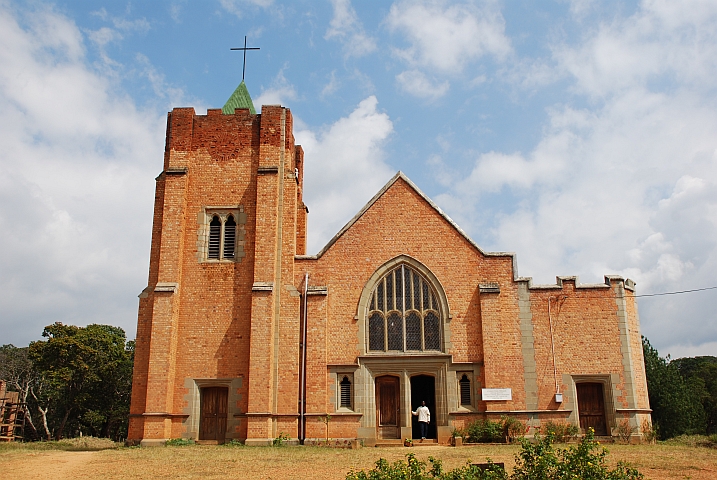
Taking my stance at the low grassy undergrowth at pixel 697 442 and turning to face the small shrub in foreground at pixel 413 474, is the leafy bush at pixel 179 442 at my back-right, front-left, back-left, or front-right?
front-right

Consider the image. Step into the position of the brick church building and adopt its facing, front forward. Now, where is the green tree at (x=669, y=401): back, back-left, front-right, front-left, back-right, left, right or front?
back-left

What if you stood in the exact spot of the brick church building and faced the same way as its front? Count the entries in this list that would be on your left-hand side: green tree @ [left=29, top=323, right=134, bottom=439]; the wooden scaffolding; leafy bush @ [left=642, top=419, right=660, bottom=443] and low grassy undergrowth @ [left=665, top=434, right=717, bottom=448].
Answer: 2

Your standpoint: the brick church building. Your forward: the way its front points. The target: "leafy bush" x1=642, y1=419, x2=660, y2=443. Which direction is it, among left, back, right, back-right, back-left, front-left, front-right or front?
left

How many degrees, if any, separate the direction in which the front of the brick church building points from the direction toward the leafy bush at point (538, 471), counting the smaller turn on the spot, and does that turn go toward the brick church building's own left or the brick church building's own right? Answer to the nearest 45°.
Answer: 0° — it already faces it

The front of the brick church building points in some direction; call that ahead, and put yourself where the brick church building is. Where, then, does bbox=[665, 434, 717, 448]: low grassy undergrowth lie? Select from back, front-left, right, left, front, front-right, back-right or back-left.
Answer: left

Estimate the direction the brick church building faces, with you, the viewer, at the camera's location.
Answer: facing the viewer

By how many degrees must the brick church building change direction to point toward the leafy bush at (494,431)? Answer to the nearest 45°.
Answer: approximately 90° to its left

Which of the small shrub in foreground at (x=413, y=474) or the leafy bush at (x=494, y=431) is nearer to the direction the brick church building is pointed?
the small shrub in foreground

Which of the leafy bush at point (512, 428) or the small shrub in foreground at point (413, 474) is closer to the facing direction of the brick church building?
the small shrub in foreground

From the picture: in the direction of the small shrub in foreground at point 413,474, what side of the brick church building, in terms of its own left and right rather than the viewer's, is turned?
front

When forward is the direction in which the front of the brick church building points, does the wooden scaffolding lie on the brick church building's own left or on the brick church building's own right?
on the brick church building's own right

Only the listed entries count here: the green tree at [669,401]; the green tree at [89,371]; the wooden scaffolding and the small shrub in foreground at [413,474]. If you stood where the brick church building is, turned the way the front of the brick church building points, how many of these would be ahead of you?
1

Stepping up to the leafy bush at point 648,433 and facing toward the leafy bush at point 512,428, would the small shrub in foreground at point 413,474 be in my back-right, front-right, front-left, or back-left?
front-left

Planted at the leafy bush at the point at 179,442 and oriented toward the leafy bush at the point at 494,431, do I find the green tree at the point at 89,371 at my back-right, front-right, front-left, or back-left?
back-left
